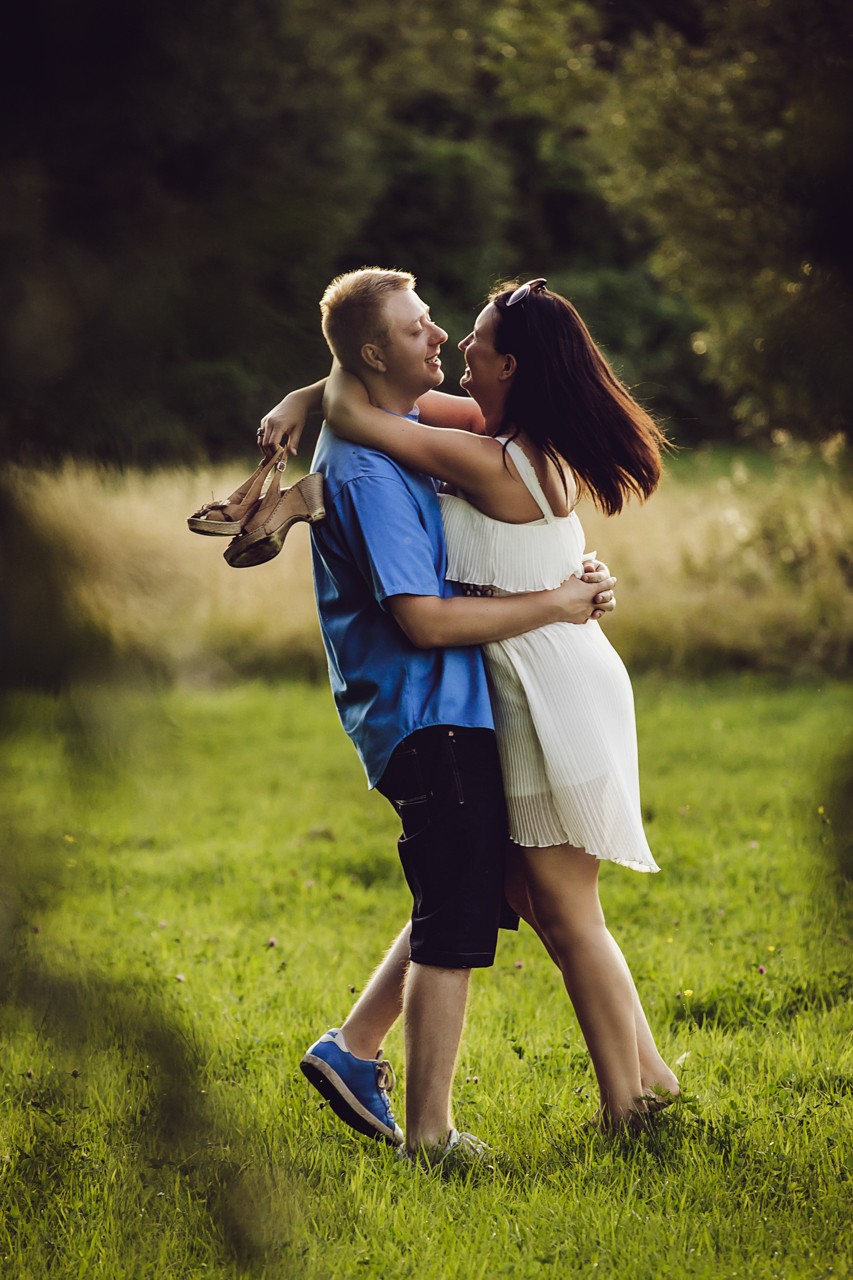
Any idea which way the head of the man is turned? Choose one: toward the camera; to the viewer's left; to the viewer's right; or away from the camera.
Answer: to the viewer's right

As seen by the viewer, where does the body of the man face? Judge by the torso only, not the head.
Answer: to the viewer's right

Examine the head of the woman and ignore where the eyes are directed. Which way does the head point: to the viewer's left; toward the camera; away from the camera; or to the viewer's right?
to the viewer's left

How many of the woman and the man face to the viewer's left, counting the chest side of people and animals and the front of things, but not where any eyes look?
1

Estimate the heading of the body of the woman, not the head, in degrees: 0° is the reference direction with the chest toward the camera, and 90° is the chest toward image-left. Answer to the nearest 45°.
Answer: approximately 90°

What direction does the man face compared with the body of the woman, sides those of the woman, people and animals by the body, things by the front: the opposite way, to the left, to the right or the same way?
the opposite way
